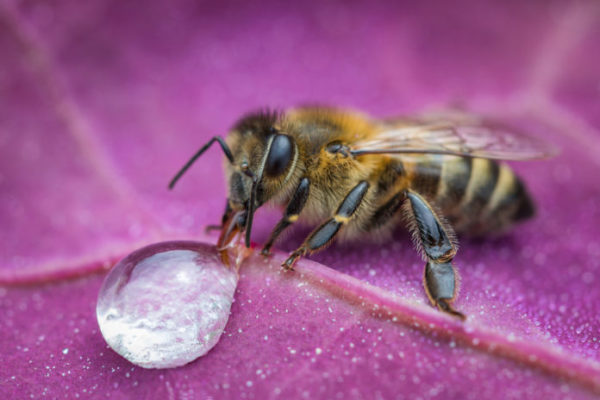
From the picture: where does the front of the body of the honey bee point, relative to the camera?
to the viewer's left

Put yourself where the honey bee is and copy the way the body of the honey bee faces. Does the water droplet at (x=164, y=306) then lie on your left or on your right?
on your left
